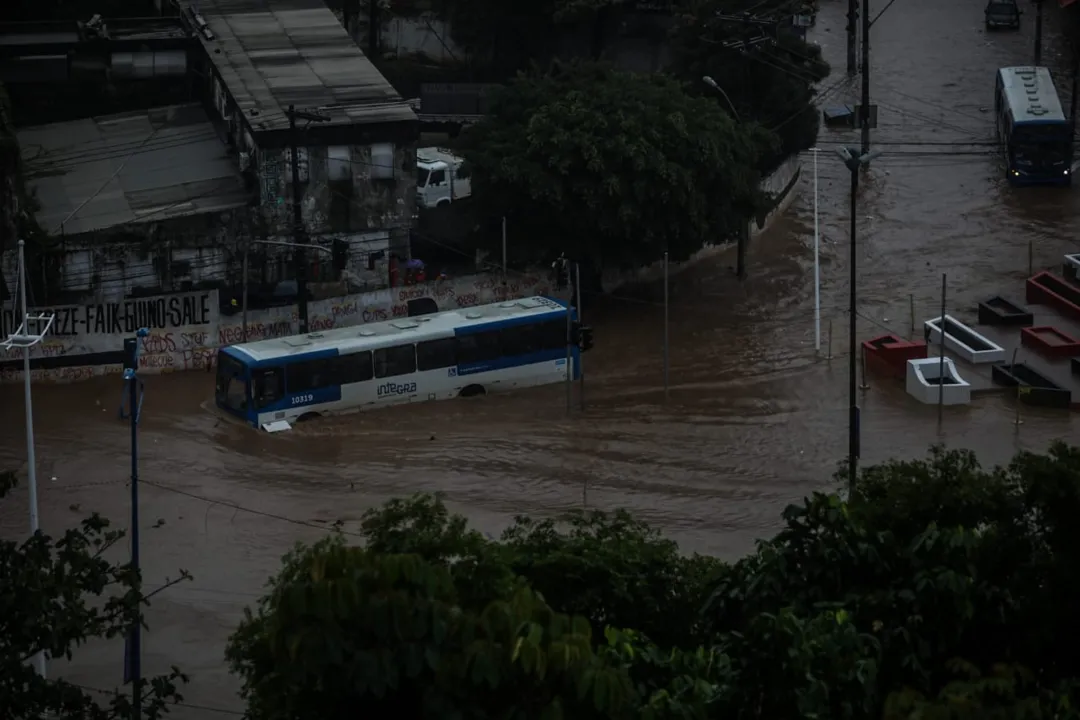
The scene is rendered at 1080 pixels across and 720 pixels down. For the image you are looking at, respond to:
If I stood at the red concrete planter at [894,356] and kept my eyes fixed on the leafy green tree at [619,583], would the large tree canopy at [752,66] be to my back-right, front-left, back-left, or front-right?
back-right

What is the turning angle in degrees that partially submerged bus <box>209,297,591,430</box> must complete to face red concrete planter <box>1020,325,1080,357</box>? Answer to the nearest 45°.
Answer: approximately 135° to its left

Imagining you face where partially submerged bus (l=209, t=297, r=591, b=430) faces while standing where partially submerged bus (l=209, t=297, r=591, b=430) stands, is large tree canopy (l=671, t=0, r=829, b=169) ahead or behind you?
behind

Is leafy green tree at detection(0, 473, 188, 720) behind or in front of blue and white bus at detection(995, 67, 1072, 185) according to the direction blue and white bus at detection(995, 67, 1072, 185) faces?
in front

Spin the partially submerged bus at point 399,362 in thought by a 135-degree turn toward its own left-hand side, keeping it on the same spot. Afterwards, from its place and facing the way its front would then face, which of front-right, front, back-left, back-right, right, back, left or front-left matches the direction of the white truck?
left

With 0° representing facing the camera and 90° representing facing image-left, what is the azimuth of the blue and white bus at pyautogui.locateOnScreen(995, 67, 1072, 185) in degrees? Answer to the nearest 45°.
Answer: approximately 0°

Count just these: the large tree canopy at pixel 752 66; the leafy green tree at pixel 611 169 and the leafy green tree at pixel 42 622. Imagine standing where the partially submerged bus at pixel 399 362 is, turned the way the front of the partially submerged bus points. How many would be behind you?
2

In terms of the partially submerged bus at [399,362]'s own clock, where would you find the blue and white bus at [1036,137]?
The blue and white bus is roughly at 6 o'clock from the partially submerged bus.

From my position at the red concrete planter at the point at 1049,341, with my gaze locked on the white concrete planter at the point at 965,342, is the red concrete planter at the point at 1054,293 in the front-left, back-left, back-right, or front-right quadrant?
back-right

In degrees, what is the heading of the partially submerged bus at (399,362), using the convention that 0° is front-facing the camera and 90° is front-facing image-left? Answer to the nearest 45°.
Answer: approximately 45°

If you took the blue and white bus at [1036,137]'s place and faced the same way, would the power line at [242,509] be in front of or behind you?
in front

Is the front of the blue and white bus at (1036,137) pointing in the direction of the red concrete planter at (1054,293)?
yes

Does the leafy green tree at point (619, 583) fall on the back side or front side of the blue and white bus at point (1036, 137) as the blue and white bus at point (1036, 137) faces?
on the front side

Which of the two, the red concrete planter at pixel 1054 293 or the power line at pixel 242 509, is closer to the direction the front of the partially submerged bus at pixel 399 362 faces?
the power line

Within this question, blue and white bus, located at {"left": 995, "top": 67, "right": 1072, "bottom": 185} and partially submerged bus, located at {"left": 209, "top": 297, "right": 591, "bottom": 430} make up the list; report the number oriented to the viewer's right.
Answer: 0

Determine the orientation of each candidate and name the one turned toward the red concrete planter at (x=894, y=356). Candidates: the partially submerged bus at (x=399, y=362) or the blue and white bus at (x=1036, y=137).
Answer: the blue and white bus
